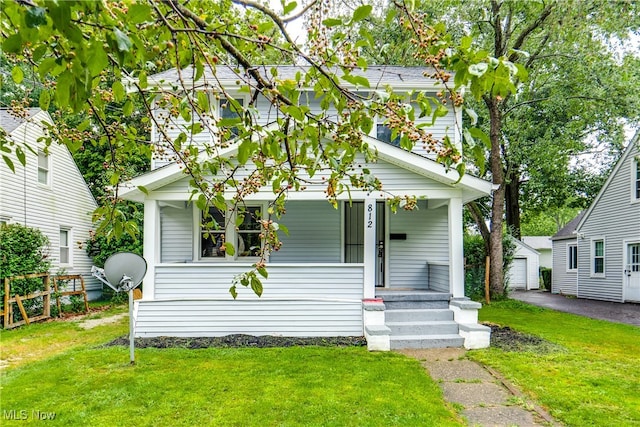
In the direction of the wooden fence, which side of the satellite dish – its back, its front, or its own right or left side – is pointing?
front

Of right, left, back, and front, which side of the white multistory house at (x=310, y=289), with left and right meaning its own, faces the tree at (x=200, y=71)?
front

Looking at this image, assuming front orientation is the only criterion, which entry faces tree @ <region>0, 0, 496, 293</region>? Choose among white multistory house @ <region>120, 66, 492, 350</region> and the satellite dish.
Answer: the white multistory house

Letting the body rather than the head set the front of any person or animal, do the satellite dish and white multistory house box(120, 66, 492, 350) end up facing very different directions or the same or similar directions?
very different directions

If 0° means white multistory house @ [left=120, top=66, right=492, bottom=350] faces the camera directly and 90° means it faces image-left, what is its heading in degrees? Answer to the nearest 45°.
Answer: approximately 0°

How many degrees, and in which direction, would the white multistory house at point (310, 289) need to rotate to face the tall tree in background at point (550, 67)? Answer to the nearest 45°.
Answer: approximately 135° to its left
